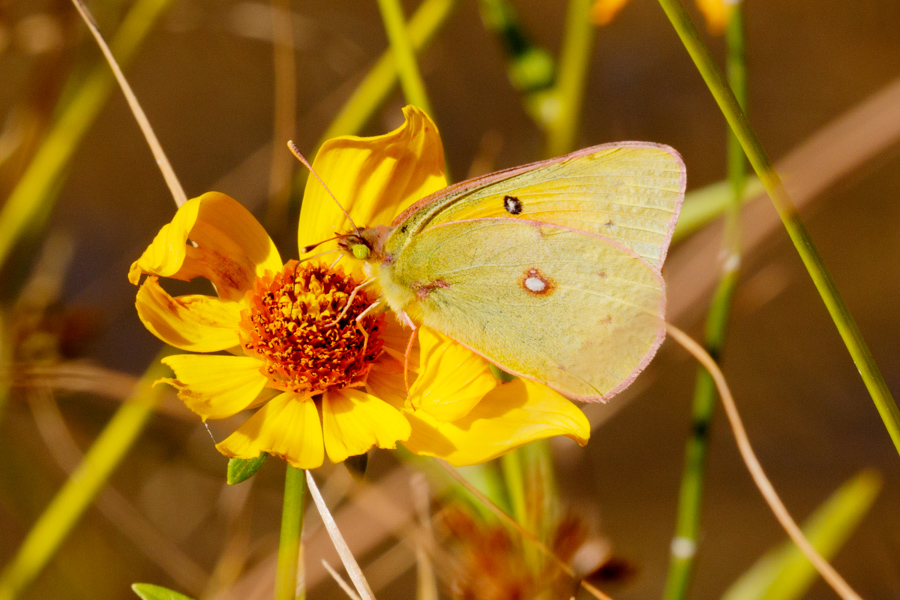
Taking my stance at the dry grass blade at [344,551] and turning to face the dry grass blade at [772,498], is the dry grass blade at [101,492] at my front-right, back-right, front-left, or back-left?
back-left

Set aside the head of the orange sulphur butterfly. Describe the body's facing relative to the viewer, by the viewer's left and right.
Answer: facing to the left of the viewer
